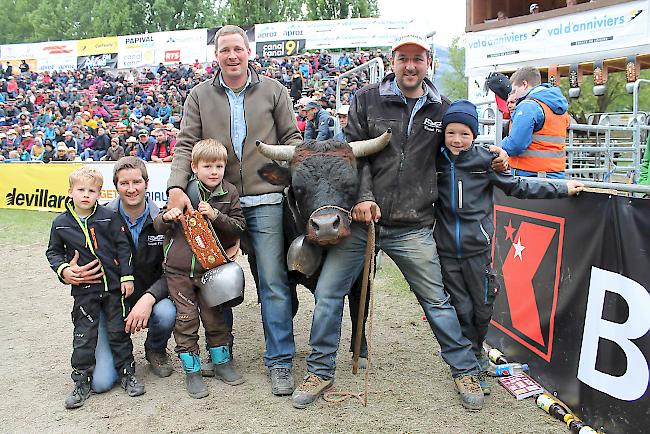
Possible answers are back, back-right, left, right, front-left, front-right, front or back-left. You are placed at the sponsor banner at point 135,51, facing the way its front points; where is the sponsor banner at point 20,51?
back-right

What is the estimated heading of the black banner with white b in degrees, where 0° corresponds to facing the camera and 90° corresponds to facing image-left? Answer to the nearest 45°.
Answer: approximately 45°

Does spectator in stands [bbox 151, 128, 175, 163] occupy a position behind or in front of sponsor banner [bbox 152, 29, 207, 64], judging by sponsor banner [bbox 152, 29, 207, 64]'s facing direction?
in front

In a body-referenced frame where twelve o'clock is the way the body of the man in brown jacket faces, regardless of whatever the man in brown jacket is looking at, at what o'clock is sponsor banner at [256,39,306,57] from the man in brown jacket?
The sponsor banner is roughly at 6 o'clock from the man in brown jacket.

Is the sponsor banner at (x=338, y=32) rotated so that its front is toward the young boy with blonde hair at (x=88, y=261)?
yes

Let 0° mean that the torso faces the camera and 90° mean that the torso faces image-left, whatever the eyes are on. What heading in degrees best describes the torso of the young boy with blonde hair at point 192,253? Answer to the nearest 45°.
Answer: approximately 0°

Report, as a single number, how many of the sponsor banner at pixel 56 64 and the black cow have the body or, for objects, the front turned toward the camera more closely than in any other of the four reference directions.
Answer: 2

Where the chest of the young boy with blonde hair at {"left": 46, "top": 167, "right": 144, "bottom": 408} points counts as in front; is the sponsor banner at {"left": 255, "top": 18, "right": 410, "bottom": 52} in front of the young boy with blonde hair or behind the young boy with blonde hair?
behind

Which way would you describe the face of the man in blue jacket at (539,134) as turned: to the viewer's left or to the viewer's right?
to the viewer's left

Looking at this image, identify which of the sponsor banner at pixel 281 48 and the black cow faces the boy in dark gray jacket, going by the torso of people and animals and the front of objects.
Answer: the sponsor banner

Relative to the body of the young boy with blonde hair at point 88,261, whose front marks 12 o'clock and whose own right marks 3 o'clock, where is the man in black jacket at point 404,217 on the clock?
The man in black jacket is roughly at 10 o'clock from the young boy with blonde hair.

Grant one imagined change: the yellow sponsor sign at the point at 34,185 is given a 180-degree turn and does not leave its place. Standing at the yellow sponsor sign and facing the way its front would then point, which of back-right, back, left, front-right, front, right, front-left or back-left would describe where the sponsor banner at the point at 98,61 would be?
front
